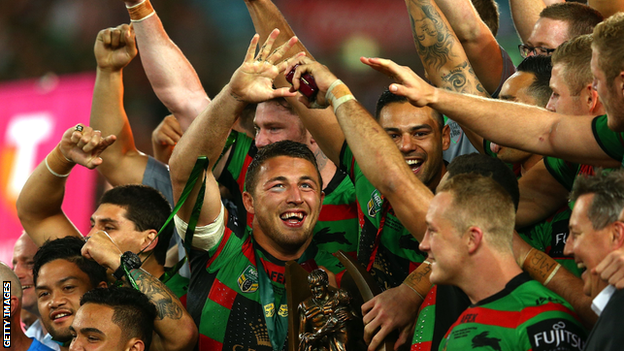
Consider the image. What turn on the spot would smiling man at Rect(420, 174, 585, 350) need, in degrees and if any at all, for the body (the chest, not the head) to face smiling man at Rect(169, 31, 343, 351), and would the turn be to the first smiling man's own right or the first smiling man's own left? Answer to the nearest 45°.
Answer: approximately 45° to the first smiling man's own right

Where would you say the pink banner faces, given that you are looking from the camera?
facing the viewer

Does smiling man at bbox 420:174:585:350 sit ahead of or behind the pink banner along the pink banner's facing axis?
ahead

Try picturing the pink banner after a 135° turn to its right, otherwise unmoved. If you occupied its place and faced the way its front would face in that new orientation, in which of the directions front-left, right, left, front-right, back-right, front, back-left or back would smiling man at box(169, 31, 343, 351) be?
back-left

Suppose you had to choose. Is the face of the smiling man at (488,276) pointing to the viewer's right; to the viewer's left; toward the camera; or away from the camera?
to the viewer's left

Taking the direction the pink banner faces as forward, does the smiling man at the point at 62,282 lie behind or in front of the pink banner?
in front
